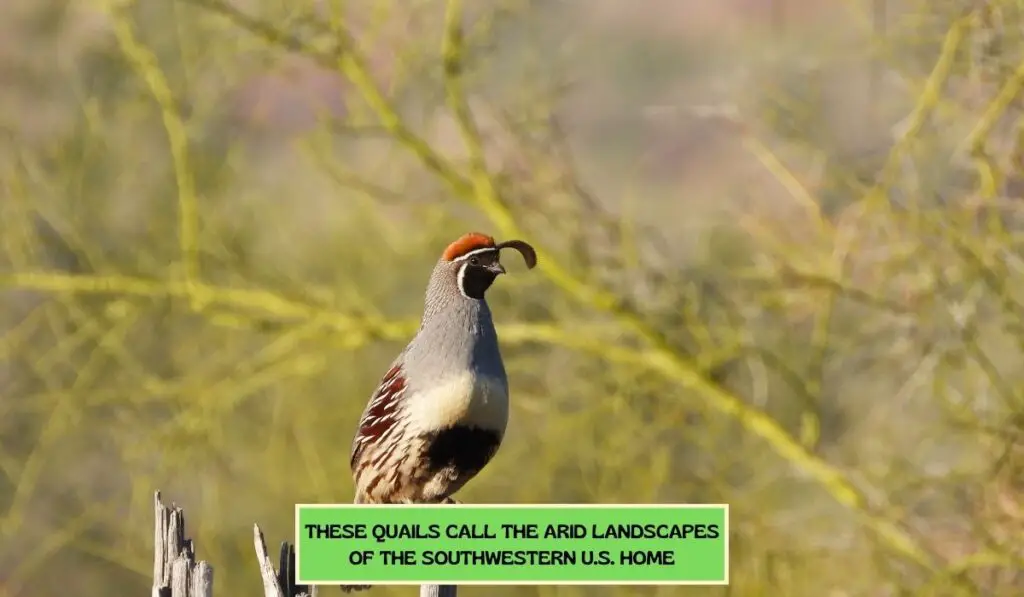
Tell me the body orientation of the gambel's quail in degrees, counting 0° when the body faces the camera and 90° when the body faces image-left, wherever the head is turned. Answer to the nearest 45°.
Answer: approximately 315°
